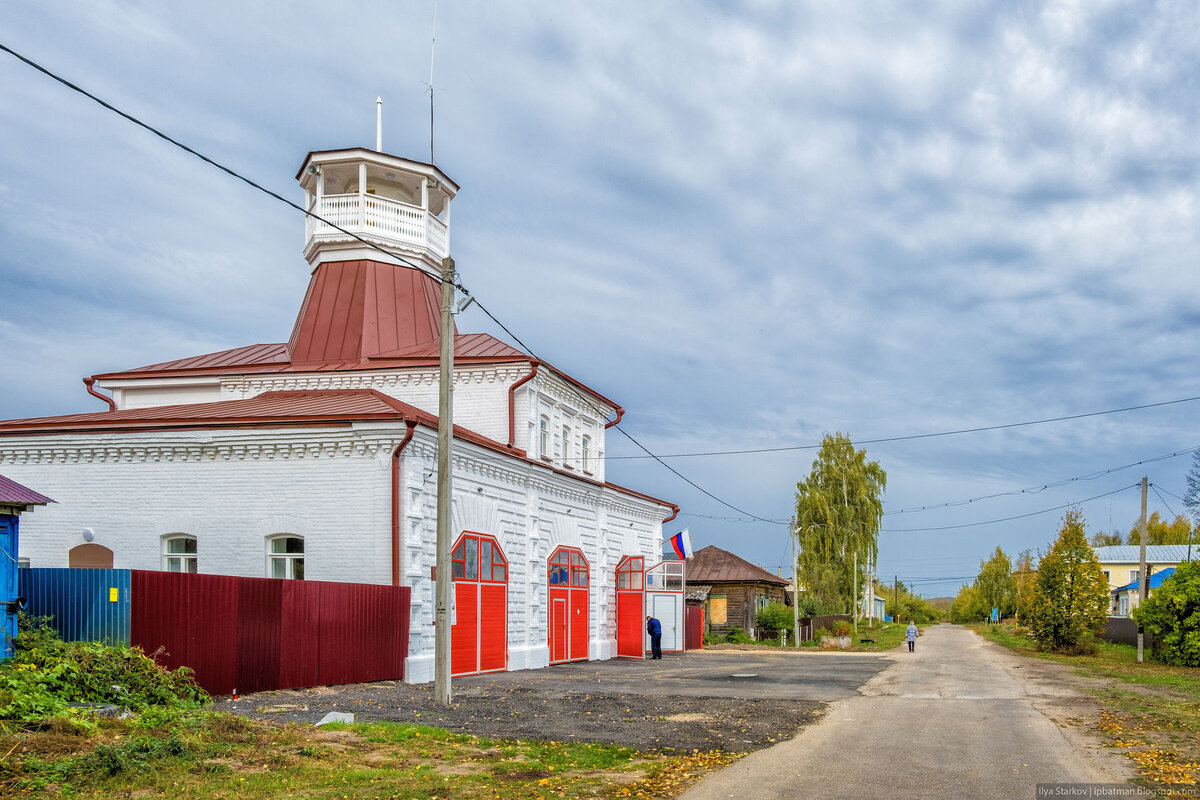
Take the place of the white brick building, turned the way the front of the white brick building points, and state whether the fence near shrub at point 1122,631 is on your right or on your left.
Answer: on your left

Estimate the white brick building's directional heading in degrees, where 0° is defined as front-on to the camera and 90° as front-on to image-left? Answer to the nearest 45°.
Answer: approximately 315°

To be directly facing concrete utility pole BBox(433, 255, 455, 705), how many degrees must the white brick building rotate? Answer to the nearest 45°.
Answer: approximately 45° to its right

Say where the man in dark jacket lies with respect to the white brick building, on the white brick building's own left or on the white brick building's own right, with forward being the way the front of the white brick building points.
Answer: on the white brick building's own left

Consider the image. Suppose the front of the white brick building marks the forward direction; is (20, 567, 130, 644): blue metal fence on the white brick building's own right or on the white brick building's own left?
on the white brick building's own right

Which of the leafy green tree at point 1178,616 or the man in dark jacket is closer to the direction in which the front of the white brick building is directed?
the leafy green tree
